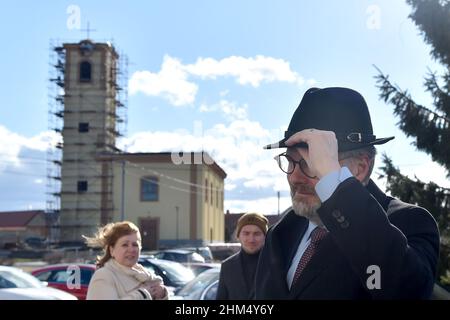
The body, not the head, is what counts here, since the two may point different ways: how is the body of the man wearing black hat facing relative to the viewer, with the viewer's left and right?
facing the viewer and to the left of the viewer

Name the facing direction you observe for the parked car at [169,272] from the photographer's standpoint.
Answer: facing the viewer and to the right of the viewer

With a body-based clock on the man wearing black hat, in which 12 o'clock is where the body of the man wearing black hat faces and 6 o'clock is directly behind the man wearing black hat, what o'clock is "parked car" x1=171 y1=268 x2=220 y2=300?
The parked car is roughly at 4 o'clock from the man wearing black hat.

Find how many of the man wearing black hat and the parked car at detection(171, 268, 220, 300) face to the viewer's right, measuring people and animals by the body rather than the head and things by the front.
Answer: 0

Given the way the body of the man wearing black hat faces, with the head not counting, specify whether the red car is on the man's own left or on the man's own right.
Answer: on the man's own right

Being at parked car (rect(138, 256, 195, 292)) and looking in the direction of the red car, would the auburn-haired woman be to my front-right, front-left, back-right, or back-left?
front-left

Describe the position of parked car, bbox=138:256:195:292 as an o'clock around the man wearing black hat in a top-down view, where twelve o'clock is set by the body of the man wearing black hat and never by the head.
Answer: The parked car is roughly at 4 o'clock from the man wearing black hat.

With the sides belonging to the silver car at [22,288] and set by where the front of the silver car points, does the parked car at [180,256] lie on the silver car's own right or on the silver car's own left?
on the silver car's own left

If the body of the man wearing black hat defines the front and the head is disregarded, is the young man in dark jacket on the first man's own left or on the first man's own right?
on the first man's own right
